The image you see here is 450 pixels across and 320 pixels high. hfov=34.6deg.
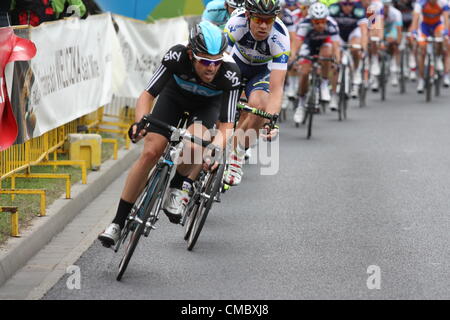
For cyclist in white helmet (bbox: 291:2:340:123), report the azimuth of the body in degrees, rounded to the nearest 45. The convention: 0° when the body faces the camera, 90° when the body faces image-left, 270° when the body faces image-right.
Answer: approximately 0°

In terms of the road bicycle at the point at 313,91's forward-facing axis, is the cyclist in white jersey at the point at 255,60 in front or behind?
in front

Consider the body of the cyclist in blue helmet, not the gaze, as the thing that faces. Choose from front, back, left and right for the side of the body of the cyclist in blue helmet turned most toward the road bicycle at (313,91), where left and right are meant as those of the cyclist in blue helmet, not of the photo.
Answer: back

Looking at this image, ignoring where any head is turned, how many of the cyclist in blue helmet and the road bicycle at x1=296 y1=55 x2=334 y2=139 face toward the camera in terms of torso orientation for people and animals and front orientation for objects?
2

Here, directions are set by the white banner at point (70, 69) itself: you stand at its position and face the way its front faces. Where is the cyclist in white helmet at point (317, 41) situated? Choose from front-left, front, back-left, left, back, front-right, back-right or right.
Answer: left

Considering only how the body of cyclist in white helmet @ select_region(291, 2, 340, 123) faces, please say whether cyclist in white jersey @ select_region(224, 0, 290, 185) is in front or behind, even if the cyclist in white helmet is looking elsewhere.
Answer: in front

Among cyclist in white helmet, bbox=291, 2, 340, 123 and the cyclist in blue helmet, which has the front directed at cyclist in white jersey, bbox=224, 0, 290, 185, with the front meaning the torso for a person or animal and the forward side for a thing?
the cyclist in white helmet

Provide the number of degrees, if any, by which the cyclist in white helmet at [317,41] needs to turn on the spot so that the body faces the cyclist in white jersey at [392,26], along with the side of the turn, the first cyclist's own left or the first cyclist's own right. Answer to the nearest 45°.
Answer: approximately 180°

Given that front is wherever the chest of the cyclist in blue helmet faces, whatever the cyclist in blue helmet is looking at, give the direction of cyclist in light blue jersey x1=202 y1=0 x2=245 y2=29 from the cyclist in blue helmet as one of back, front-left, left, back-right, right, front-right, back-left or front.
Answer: back
